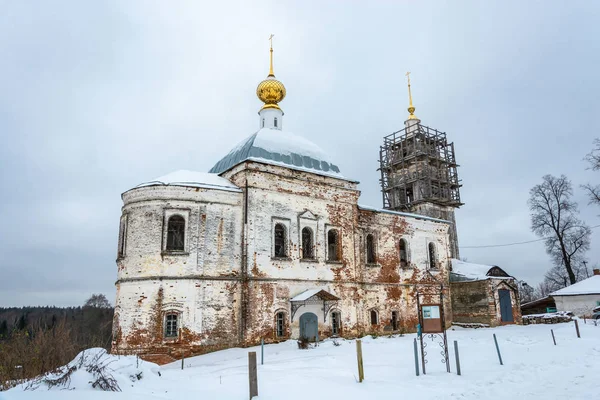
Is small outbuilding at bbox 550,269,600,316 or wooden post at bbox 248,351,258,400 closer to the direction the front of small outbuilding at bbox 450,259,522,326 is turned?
the wooden post

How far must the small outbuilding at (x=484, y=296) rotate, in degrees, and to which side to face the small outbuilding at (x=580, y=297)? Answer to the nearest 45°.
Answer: approximately 90° to its left

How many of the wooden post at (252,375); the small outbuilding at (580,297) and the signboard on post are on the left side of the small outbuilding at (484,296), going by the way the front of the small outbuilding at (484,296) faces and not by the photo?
1

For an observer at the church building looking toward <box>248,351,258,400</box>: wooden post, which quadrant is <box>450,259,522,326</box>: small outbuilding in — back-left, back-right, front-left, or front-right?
back-left

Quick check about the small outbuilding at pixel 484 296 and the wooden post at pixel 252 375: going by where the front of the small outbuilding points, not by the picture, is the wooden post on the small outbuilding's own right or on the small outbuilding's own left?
on the small outbuilding's own right

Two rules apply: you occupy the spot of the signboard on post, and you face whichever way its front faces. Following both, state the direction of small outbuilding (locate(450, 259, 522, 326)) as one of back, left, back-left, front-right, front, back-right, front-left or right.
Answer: back

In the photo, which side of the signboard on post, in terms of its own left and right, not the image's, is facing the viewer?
front

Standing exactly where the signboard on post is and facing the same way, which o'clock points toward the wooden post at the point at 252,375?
The wooden post is roughly at 1 o'clock from the signboard on post.

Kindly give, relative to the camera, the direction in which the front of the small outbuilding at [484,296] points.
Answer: facing the viewer and to the right of the viewer

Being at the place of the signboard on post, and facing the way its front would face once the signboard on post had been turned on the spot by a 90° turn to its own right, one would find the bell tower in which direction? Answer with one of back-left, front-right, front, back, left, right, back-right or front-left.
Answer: right

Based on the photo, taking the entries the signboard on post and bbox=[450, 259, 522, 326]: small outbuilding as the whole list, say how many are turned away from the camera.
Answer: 0

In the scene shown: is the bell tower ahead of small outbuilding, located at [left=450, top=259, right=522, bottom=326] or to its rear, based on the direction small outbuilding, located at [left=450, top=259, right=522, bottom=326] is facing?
to the rear

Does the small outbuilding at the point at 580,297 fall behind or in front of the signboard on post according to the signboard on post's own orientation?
behind
